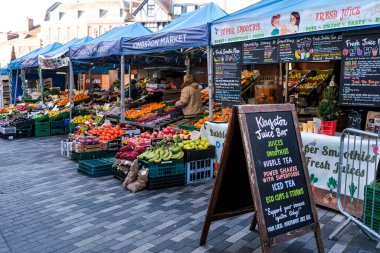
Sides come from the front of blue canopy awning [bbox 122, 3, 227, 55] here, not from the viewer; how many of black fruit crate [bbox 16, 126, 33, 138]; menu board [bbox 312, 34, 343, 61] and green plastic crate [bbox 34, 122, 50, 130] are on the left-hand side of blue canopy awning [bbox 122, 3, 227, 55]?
1

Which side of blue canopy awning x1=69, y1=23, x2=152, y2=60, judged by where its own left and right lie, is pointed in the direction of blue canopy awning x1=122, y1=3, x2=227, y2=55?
left

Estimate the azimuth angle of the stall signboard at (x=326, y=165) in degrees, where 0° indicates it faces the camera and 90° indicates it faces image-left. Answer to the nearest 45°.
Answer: approximately 45°

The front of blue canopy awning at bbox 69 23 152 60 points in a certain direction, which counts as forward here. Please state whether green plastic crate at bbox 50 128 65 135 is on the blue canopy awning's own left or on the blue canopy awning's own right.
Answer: on the blue canopy awning's own right

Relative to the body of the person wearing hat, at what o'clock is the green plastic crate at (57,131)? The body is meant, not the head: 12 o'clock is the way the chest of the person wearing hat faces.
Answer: The green plastic crate is roughly at 12 o'clock from the person wearing hat.

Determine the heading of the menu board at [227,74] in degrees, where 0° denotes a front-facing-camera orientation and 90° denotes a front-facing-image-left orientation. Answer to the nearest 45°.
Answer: approximately 45°

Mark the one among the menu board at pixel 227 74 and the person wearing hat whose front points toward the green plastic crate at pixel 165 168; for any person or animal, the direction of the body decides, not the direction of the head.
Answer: the menu board

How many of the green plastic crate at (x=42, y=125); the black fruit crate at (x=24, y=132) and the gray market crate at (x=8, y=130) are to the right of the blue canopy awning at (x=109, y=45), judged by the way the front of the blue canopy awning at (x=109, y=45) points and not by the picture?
3

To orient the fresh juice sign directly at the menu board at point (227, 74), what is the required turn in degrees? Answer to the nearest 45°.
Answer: approximately 90° to its right

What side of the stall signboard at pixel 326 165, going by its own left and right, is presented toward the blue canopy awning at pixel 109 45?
right

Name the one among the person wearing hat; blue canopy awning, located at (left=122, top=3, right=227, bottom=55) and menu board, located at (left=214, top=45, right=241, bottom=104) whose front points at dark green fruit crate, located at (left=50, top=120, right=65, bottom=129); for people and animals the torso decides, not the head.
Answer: the person wearing hat

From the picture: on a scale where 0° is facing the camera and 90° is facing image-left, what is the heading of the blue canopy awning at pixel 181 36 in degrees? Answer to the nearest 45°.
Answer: approximately 45°

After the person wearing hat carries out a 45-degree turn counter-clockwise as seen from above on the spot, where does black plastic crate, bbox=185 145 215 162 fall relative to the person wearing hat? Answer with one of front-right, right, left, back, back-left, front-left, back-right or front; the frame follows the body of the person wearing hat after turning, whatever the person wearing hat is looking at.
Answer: left

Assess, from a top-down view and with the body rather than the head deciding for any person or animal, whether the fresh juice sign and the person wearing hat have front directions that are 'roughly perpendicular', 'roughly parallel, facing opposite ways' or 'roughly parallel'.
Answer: roughly perpendicular

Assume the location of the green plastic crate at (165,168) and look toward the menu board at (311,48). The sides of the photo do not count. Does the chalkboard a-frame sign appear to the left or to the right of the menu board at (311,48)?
right
